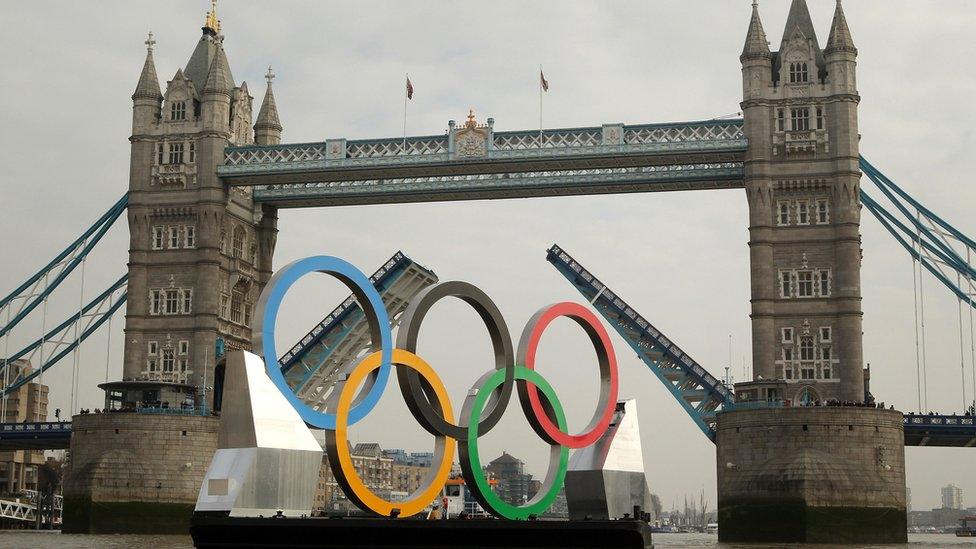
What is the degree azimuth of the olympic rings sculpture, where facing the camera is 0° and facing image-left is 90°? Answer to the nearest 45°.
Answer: approximately 315°
